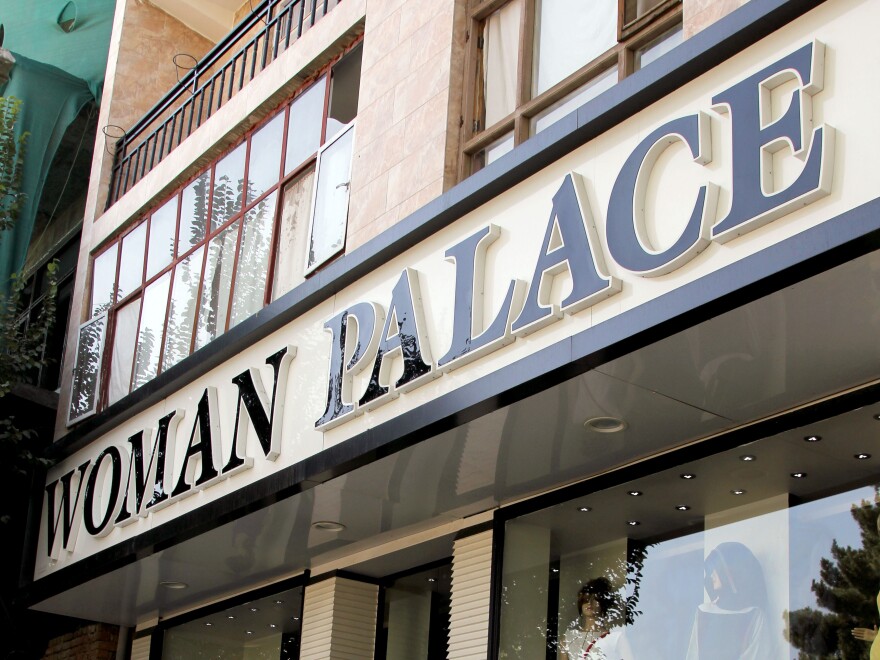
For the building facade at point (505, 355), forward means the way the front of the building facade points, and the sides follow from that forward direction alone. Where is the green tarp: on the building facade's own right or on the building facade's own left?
on the building facade's own right

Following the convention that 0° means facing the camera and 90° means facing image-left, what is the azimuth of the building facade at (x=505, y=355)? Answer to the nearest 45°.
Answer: approximately 45°

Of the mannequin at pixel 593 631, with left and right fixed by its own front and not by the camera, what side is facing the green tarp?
right

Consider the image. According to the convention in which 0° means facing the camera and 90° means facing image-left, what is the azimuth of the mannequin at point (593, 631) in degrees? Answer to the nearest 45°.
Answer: approximately 45°

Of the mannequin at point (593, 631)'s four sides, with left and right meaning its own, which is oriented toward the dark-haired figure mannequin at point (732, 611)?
left
